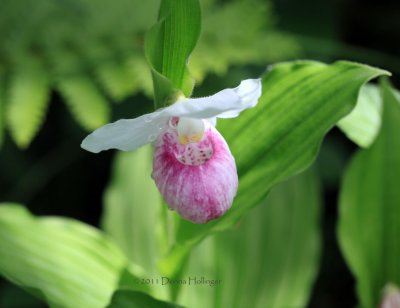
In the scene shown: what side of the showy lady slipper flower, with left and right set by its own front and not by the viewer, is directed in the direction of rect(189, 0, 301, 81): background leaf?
back

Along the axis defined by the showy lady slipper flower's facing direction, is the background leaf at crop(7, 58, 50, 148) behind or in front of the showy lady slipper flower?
behind

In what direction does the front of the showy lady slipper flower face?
toward the camera
